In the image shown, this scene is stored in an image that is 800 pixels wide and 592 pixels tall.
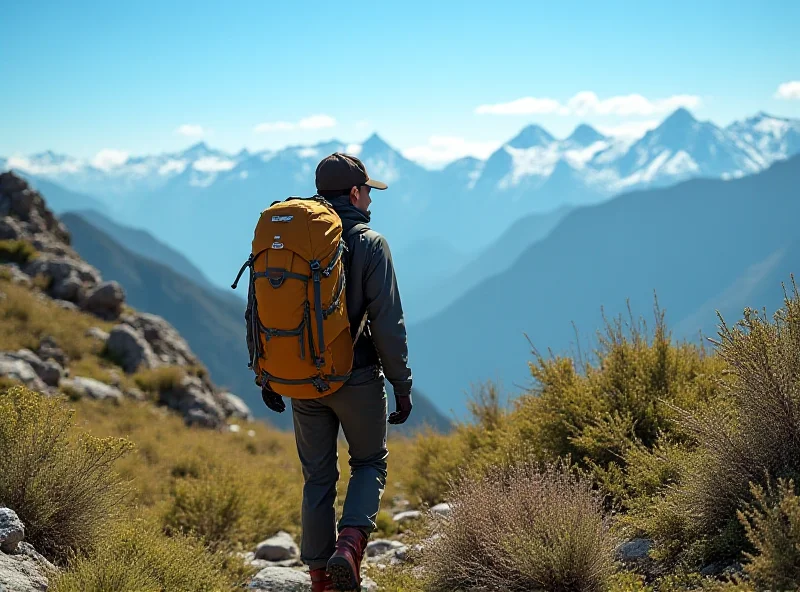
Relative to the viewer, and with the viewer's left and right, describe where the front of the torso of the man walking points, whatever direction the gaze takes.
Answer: facing away from the viewer and to the right of the viewer

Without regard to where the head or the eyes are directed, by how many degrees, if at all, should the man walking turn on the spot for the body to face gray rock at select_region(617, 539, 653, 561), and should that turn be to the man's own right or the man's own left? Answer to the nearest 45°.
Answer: approximately 45° to the man's own right

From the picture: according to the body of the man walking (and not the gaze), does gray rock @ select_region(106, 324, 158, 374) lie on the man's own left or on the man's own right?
on the man's own left

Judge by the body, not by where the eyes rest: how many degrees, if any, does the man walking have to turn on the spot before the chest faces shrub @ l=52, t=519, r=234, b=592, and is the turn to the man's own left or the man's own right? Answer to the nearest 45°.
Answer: approximately 135° to the man's own left

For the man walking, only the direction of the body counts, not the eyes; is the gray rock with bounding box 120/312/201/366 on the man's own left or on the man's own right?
on the man's own left

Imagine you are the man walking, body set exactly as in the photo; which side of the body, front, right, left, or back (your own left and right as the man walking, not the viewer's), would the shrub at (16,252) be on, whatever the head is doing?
left

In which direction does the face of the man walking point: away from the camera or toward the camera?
away from the camera

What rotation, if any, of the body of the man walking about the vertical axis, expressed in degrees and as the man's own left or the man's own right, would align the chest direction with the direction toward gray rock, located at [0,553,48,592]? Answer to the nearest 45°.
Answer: approximately 135° to the man's own left

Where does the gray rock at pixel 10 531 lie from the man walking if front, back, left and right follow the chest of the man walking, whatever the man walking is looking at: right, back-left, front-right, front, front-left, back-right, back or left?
back-left
